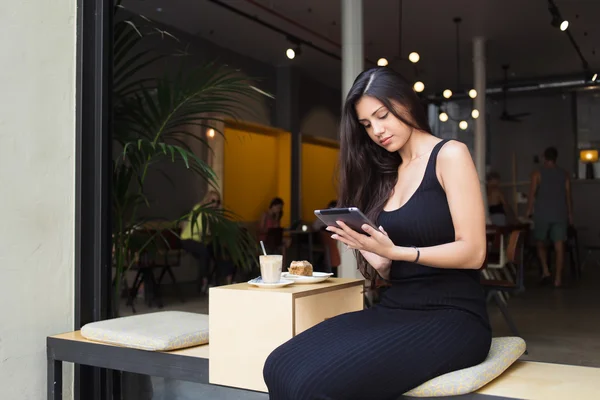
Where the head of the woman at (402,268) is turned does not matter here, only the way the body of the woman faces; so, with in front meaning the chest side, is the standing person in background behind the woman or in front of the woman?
behind

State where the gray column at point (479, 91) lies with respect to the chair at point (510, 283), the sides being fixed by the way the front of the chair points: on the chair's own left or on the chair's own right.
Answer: on the chair's own right

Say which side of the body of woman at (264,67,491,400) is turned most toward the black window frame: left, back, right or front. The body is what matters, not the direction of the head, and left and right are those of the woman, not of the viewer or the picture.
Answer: right

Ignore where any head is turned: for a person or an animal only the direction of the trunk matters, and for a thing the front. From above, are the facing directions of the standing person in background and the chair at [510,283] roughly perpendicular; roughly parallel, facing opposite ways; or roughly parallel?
roughly perpendicular

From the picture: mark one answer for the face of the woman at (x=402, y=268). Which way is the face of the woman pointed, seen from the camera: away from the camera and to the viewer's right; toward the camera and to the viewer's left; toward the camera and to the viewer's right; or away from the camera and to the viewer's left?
toward the camera and to the viewer's left

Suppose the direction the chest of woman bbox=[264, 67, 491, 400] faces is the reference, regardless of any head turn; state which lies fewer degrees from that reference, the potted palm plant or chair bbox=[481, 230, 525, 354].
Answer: the potted palm plant

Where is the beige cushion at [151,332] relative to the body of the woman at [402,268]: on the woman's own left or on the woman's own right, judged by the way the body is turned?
on the woman's own right

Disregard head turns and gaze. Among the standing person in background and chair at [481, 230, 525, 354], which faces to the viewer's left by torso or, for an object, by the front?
the chair

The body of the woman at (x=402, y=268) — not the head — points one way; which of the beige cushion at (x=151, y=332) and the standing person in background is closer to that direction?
the beige cushion

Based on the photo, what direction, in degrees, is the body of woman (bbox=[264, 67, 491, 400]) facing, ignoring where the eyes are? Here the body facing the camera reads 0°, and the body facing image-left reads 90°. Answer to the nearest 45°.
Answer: approximately 45°

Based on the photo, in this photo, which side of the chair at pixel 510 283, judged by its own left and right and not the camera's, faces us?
left
